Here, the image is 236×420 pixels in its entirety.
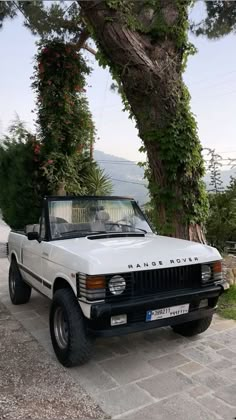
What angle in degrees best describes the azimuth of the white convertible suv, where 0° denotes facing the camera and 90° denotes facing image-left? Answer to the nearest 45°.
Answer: approximately 315°
